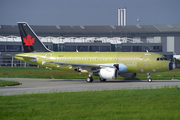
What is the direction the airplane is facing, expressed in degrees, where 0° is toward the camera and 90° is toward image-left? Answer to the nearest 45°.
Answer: approximately 270°
